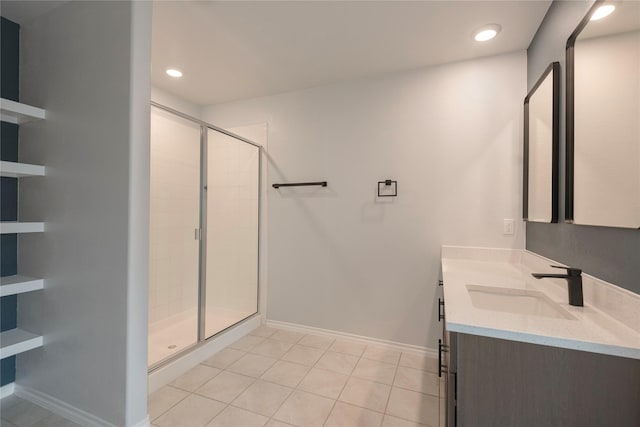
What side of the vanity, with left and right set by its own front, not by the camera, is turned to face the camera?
left

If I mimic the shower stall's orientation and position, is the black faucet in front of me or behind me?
in front

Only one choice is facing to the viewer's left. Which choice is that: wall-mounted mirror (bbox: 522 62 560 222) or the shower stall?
the wall-mounted mirror

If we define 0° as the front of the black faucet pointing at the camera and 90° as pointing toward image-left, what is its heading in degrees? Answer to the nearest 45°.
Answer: approximately 90°

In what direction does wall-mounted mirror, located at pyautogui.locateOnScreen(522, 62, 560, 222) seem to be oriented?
to the viewer's left

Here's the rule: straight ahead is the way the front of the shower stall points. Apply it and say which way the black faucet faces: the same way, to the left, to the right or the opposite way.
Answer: the opposite way
